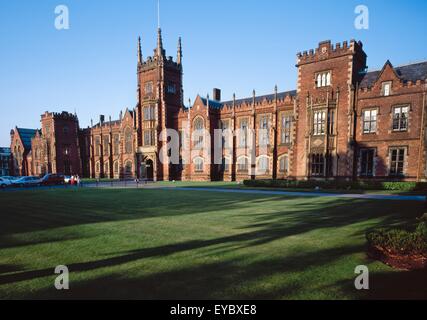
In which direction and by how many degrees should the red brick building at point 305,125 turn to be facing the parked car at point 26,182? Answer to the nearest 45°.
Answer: approximately 45° to its right

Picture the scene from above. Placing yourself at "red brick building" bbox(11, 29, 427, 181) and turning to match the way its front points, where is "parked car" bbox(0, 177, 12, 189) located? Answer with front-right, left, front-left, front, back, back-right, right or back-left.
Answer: front-right

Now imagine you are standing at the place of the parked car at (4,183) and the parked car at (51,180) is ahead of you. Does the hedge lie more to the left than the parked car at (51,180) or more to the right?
right

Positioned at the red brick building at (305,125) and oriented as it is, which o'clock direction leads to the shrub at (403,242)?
The shrub is roughly at 11 o'clock from the red brick building.

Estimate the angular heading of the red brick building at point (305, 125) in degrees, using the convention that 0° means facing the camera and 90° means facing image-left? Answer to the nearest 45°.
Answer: approximately 45°
